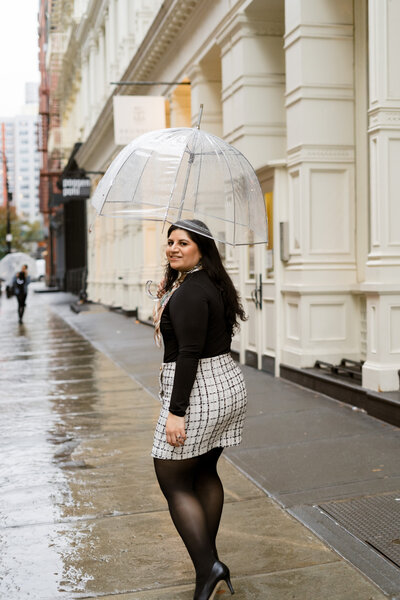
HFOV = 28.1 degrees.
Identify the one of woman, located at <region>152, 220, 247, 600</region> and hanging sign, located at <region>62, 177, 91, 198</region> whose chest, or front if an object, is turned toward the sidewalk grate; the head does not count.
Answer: the hanging sign

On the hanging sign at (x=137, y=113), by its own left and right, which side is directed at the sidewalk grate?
front

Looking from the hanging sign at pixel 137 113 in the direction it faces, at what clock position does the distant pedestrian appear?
The distant pedestrian is roughly at 5 o'clock from the hanging sign.

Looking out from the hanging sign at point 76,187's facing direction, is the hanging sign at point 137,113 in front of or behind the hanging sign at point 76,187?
in front

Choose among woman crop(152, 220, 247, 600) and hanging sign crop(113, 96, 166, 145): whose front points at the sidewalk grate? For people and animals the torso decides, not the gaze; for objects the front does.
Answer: the hanging sign

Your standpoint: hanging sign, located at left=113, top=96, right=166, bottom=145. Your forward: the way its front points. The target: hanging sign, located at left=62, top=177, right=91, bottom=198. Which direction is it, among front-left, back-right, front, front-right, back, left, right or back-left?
back

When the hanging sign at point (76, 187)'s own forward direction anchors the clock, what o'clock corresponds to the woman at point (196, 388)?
The woman is roughly at 12 o'clock from the hanging sign.

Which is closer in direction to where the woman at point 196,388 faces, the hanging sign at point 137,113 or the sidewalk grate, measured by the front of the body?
the hanging sign

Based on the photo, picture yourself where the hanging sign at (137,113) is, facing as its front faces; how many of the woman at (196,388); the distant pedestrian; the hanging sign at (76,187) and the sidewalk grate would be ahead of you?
2

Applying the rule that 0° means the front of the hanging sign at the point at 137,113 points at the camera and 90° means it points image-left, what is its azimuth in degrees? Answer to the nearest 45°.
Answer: approximately 0°
